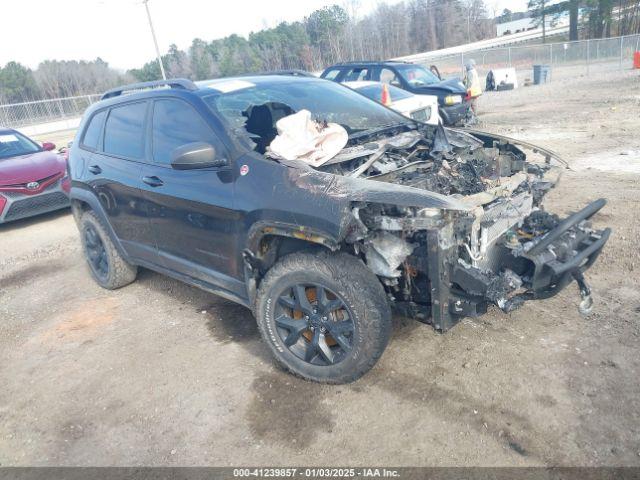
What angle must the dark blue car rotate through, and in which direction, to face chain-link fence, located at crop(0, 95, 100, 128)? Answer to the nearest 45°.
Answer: approximately 180°

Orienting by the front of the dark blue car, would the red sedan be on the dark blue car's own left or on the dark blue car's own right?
on the dark blue car's own right

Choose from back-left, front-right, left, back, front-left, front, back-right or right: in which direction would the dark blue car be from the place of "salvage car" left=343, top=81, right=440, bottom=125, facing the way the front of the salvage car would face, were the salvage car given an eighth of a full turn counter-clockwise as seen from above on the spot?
left

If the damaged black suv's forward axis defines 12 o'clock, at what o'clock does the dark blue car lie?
The dark blue car is roughly at 8 o'clock from the damaged black suv.

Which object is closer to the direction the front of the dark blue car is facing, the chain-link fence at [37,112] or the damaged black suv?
the damaged black suv

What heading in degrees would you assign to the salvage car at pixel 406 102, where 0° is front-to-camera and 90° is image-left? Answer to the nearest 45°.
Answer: approximately 315°

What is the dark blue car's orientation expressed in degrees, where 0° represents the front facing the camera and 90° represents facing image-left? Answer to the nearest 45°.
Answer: approximately 315°

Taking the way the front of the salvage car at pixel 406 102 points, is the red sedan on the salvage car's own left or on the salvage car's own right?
on the salvage car's own right

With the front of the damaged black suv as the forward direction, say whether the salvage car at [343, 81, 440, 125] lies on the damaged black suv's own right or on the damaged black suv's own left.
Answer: on the damaged black suv's own left

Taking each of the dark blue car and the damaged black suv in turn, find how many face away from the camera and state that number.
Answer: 0

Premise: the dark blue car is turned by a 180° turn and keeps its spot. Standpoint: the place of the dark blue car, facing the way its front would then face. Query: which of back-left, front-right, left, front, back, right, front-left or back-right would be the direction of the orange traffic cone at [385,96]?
back-left
